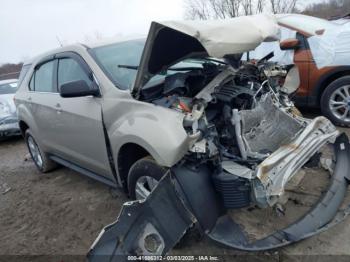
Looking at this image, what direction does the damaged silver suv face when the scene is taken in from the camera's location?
facing the viewer and to the right of the viewer

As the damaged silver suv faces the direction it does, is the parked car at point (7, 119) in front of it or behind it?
behind

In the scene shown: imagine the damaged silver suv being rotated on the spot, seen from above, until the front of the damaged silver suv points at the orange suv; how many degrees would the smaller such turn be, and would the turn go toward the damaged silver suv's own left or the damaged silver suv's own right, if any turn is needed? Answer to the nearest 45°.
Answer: approximately 90° to the damaged silver suv's own left
